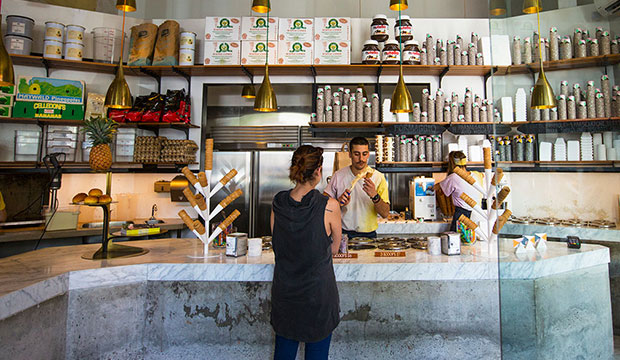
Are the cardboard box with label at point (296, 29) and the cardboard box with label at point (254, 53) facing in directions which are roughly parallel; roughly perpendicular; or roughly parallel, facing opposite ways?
roughly parallel

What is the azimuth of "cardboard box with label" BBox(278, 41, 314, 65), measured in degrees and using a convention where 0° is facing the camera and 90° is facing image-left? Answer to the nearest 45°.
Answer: approximately 0°

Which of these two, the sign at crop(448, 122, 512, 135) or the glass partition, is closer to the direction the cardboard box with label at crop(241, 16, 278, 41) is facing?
the glass partition

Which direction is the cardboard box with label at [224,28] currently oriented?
toward the camera

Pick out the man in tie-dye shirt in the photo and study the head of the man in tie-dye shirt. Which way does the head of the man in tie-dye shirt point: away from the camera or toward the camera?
toward the camera

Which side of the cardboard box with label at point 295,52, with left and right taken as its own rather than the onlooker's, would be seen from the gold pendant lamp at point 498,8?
left

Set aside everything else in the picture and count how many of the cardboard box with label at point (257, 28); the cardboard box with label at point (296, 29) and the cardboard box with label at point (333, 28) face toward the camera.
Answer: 3

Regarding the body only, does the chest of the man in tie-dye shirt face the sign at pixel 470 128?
no

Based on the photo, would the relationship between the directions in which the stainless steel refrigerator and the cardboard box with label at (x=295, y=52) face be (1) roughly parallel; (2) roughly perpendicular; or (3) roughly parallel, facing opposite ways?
roughly parallel

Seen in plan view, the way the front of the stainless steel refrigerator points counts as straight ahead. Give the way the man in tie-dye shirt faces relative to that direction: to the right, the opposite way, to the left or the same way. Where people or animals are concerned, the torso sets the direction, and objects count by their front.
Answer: the same way

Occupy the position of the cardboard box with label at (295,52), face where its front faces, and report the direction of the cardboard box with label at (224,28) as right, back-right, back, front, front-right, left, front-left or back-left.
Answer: right

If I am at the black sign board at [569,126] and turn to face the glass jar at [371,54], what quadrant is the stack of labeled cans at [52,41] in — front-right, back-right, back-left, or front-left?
front-left

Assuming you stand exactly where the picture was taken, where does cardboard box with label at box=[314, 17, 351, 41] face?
facing the viewer

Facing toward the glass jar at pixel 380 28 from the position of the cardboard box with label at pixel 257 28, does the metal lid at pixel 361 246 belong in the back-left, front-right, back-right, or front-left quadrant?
front-right

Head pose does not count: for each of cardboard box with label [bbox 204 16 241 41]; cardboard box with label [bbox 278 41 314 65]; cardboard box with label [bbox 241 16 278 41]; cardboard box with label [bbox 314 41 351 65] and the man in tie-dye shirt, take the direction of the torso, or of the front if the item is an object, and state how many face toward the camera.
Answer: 5

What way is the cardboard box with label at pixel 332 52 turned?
toward the camera
